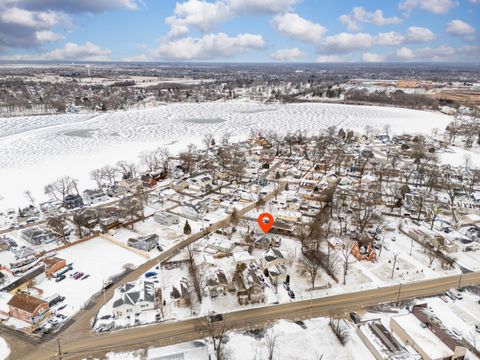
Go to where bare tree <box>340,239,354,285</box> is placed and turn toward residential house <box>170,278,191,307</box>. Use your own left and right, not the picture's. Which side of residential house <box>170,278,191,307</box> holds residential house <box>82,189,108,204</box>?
right

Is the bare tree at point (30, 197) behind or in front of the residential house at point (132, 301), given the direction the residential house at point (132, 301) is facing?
behind

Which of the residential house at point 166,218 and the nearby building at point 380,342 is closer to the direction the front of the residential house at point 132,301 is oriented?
the nearby building

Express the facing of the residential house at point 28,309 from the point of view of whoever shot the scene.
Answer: facing the viewer and to the right of the viewer

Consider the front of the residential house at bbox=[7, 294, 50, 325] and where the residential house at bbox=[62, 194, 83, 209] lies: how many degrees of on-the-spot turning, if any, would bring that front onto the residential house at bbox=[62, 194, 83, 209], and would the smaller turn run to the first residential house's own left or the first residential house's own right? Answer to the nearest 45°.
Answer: approximately 135° to the first residential house's own left

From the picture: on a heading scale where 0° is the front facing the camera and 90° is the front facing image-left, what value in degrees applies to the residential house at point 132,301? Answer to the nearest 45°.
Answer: approximately 0°

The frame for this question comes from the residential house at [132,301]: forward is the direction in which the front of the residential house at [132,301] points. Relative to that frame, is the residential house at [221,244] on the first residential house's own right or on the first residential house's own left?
on the first residential house's own left

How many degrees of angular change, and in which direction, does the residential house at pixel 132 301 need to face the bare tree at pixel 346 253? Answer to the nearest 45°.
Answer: approximately 90° to its left

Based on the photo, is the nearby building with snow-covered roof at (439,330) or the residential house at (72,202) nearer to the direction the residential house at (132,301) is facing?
the nearby building with snow-covered roof

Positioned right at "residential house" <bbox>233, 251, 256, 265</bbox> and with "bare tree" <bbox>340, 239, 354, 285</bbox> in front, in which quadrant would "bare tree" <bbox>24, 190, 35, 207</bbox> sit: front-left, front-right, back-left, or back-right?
back-left

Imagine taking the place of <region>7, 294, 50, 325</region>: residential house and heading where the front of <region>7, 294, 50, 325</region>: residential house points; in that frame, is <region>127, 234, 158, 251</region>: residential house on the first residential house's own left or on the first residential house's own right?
on the first residential house's own left

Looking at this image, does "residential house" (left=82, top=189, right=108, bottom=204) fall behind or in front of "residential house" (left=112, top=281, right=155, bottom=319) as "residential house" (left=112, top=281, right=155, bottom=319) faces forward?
behind
